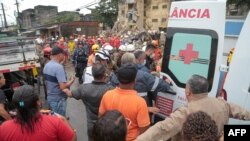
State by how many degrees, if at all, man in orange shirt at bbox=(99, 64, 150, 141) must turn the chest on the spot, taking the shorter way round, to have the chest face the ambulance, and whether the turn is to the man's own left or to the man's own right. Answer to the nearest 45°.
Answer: approximately 45° to the man's own right

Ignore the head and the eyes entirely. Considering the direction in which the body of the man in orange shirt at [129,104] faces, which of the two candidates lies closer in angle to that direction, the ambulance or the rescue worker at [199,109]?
the ambulance

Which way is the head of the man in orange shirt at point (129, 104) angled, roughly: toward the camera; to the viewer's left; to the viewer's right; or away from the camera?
away from the camera

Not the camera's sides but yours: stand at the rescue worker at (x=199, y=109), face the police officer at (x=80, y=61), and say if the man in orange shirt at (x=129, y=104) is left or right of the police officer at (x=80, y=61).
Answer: left

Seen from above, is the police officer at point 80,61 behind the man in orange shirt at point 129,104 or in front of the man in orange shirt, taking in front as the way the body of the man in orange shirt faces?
in front

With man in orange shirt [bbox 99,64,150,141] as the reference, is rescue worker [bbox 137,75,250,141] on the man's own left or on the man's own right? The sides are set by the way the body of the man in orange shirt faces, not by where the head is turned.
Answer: on the man's own right

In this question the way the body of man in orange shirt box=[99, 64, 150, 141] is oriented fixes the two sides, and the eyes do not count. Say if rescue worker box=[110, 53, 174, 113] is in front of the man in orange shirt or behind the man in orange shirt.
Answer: in front

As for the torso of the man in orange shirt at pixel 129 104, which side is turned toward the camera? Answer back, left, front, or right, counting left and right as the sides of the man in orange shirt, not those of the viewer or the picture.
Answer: back

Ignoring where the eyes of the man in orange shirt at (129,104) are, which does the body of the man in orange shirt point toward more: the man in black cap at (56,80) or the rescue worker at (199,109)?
the man in black cap

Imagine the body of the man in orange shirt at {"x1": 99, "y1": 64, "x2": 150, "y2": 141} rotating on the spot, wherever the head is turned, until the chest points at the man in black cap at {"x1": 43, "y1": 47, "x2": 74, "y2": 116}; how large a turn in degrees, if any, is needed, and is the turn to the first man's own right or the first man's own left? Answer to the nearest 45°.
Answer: approximately 45° to the first man's own left
